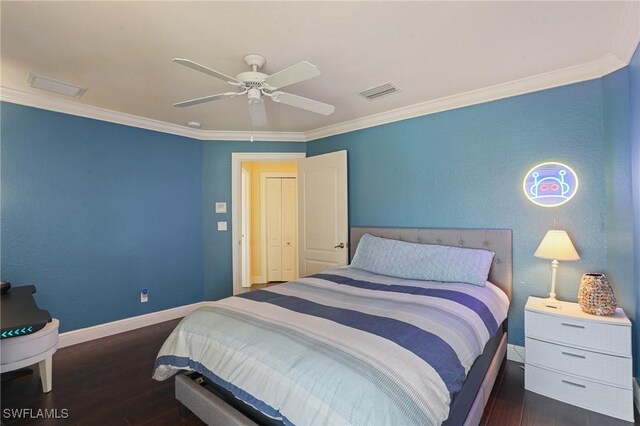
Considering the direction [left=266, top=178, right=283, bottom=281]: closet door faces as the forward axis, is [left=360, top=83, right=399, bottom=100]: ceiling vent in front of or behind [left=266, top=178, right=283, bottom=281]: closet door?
in front

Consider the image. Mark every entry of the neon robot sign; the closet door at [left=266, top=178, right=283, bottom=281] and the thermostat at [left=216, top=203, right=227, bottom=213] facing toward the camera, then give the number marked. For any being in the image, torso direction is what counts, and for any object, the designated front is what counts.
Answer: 3

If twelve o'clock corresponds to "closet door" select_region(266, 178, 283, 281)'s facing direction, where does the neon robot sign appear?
The neon robot sign is roughly at 11 o'clock from the closet door.

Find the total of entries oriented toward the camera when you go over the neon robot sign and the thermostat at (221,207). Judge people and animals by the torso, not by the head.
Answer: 2

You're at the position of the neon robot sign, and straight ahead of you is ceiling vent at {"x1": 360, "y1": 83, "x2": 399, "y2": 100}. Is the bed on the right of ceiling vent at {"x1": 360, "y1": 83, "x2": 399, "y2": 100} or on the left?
left

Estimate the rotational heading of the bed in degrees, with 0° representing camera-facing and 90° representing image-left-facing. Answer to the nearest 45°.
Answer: approximately 45°

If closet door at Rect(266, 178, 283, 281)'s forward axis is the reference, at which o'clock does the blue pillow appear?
The blue pillow is roughly at 11 o'clock from the closet door.

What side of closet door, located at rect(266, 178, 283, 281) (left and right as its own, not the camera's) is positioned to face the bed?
front

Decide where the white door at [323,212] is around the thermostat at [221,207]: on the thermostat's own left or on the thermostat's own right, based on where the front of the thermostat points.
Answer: on the thermostat's own left

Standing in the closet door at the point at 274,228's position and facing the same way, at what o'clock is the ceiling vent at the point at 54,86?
The ceiling vent is roughly at 1 o'clock from the closet door.

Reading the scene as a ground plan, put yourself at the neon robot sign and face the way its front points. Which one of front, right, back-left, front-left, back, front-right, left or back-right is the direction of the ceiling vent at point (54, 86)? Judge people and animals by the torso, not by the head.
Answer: front-right

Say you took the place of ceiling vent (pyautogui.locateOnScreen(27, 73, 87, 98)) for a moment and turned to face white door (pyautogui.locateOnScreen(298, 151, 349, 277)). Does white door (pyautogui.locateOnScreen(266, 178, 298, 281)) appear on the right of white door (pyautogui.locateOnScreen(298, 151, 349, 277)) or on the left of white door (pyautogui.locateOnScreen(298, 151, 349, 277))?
left

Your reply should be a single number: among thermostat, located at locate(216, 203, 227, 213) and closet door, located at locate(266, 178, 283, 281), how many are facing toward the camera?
2

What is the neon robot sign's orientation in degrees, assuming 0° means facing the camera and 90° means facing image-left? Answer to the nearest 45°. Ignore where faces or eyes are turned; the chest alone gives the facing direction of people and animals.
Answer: approximately 0°
